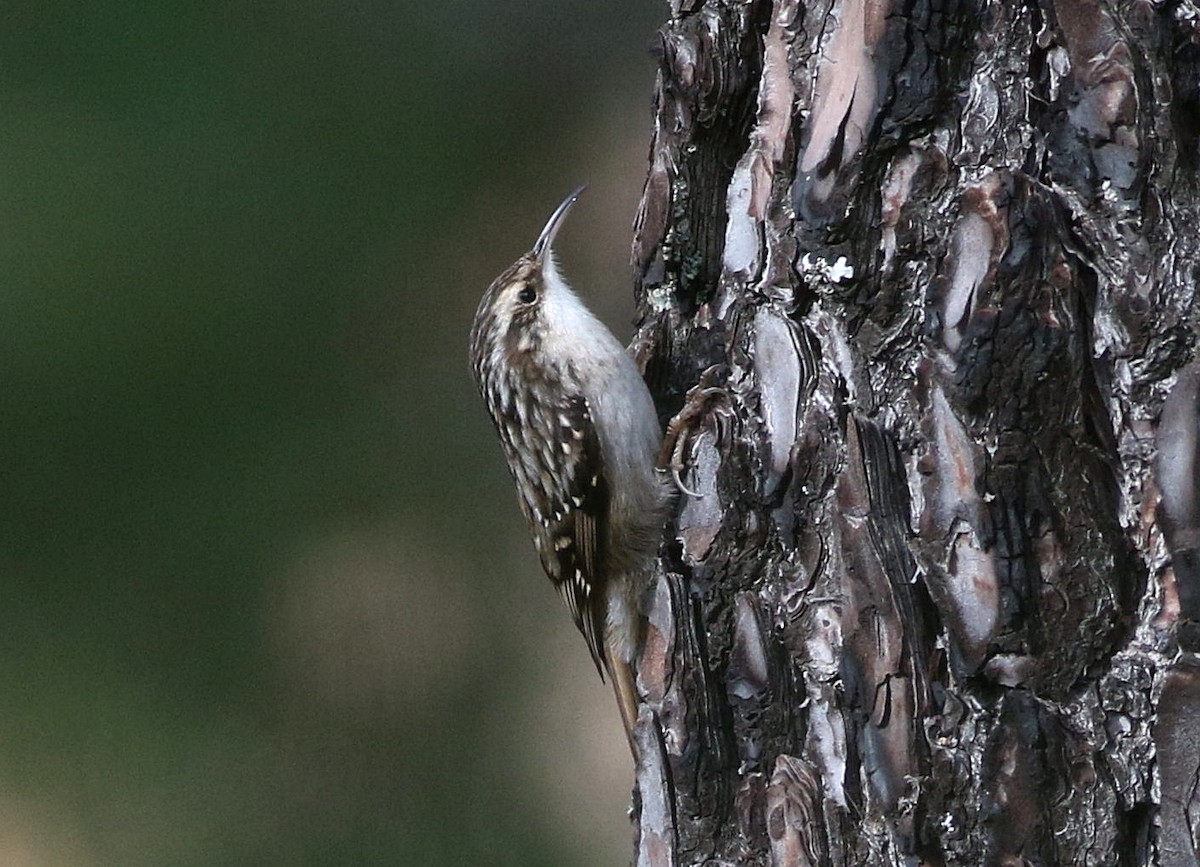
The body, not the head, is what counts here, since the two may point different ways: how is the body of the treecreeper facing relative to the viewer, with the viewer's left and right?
facing to the right of the viewer
